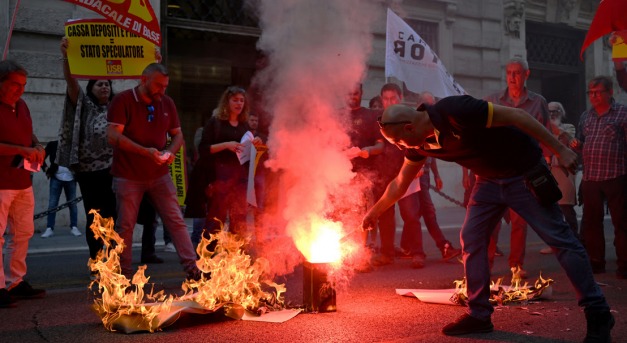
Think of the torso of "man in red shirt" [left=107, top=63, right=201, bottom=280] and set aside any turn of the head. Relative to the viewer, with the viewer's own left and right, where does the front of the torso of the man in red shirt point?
facing the viewer and to the right of the viewer

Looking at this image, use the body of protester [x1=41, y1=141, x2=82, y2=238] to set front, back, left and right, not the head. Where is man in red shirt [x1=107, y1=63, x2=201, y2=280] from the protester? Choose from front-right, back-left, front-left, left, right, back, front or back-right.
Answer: front

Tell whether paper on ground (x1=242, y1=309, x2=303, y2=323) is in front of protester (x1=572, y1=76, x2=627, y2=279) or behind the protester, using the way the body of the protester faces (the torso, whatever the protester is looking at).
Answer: in front

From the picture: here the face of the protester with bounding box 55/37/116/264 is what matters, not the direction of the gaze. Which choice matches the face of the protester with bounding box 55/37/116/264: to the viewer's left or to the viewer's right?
to the viewer's right

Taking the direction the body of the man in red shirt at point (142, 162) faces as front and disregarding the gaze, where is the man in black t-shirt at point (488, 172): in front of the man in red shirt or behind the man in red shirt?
in front

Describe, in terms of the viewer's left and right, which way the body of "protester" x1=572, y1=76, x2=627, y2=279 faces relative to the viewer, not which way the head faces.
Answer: facing the viewer and to the left of the viewer

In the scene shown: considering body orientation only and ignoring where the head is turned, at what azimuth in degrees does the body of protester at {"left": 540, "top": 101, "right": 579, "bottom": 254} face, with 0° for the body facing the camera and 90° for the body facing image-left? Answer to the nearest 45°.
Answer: approximately 45°

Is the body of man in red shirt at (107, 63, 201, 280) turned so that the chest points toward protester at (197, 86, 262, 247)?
no

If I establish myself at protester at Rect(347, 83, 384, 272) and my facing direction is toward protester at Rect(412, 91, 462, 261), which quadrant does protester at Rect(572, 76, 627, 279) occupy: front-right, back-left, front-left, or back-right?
front-right

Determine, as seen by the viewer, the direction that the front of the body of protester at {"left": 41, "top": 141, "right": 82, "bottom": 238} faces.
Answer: toward the camera

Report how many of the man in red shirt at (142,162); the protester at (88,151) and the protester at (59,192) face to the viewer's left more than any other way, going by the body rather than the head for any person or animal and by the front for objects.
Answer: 0

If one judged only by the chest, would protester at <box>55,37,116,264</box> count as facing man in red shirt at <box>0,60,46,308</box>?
no

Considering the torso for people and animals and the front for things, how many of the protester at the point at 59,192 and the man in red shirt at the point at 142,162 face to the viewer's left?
0

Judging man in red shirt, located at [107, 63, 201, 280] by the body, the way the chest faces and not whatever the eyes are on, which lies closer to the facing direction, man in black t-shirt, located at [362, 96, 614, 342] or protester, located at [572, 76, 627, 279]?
the man in black t-shirt

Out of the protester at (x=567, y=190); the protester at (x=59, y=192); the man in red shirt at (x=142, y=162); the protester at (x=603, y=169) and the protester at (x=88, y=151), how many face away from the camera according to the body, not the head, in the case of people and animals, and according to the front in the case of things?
0

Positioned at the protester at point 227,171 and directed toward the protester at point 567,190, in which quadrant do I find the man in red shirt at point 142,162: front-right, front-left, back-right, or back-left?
back-right

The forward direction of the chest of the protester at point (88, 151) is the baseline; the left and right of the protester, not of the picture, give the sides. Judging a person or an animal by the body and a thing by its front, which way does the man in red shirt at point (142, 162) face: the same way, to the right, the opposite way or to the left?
the same way
